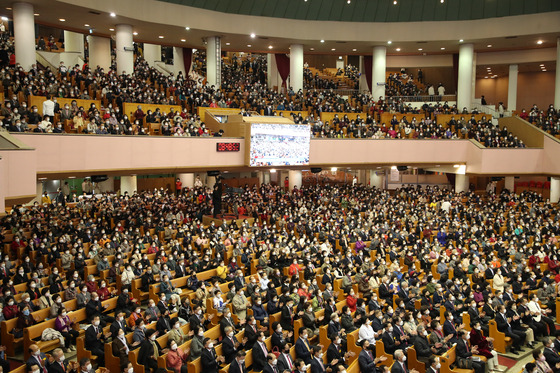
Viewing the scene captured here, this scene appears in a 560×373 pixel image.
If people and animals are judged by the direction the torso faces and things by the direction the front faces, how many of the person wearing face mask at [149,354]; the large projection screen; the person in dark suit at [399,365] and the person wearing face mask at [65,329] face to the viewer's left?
0

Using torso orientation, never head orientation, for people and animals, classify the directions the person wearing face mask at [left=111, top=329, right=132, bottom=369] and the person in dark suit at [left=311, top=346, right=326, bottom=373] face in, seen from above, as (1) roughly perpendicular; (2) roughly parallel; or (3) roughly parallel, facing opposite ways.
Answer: roughly parallel

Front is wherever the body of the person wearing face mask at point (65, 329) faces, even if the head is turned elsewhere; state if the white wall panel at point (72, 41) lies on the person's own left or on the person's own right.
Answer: on the person's own left

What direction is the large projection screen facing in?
toward the camera

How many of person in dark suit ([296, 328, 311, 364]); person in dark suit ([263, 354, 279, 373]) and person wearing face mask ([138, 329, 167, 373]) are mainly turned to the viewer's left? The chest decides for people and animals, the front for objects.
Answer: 0

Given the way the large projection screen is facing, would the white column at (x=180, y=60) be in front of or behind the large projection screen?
behind
